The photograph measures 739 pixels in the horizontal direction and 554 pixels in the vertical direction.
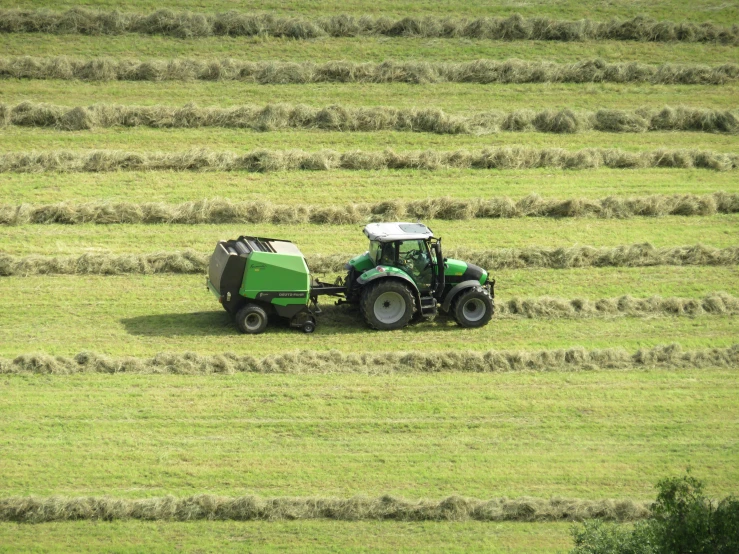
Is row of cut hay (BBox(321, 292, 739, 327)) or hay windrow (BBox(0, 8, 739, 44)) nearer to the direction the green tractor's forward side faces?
the row of cut hay

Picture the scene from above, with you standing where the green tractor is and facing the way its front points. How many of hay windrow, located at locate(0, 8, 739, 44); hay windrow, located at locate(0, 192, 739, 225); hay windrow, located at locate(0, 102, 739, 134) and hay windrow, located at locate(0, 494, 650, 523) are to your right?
1

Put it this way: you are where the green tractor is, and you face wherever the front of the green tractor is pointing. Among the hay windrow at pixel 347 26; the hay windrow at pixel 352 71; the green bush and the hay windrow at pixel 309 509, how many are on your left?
2

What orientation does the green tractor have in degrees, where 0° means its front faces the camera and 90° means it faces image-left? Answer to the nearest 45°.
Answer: approximately 270°

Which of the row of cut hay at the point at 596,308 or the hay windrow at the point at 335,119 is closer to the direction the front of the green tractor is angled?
the row of cut hay

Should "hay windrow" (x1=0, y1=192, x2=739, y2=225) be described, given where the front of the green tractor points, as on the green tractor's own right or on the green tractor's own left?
on the green tractor's own left

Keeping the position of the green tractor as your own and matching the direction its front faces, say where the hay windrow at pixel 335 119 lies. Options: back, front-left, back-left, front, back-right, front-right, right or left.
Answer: left

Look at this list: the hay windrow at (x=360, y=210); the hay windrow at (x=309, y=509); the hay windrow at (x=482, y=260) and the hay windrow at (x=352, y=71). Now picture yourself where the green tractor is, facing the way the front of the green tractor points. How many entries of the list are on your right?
1

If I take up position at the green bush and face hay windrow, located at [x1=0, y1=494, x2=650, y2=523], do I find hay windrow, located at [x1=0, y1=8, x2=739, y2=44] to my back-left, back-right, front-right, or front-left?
front-right

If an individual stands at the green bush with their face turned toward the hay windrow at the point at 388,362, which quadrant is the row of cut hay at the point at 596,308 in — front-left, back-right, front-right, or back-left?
front-right

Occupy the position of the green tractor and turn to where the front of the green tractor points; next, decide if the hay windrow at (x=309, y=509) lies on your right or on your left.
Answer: on your right

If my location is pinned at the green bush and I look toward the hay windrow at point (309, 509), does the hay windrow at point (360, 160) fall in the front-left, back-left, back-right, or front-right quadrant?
front-right

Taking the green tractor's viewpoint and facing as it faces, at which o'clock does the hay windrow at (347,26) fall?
The hay windrow is roughly at 9 o'clock from the green tractor.

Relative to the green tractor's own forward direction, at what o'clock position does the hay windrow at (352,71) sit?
The hay windrow is roughly at 9 o'clock from the green tractor.

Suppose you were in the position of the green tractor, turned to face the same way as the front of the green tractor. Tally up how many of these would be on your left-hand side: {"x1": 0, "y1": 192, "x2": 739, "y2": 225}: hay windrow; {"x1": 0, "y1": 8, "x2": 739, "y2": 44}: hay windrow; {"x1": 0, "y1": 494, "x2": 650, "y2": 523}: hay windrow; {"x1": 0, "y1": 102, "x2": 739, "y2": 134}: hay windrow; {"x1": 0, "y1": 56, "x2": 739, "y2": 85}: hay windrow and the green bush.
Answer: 4

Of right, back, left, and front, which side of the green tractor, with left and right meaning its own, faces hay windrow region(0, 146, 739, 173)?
left
